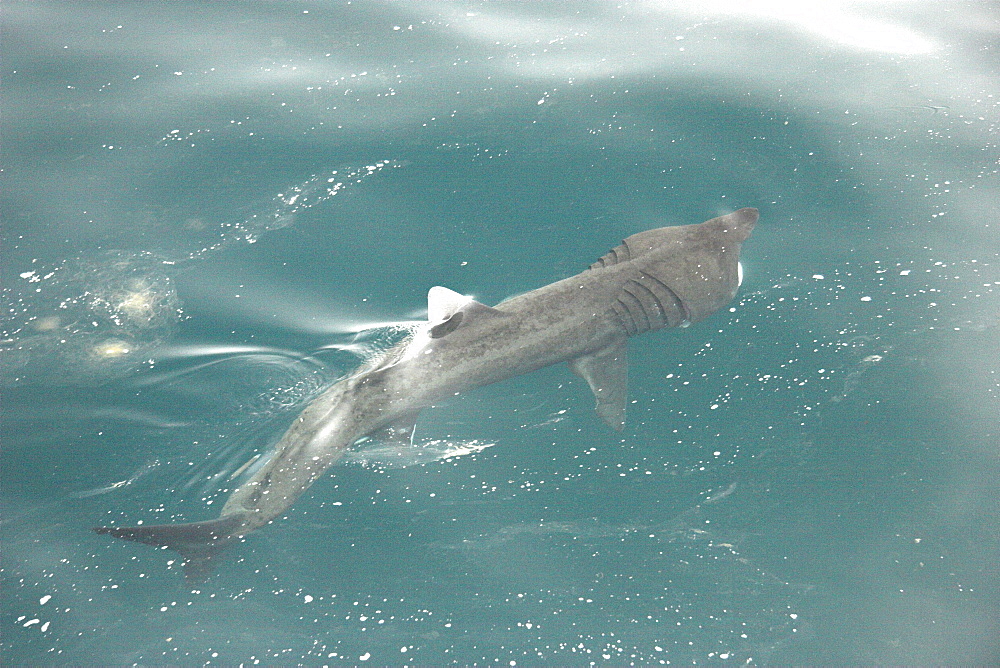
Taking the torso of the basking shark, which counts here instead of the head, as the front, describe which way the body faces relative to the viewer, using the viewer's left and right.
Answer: facing away from the viewer and to the right of the viewer
